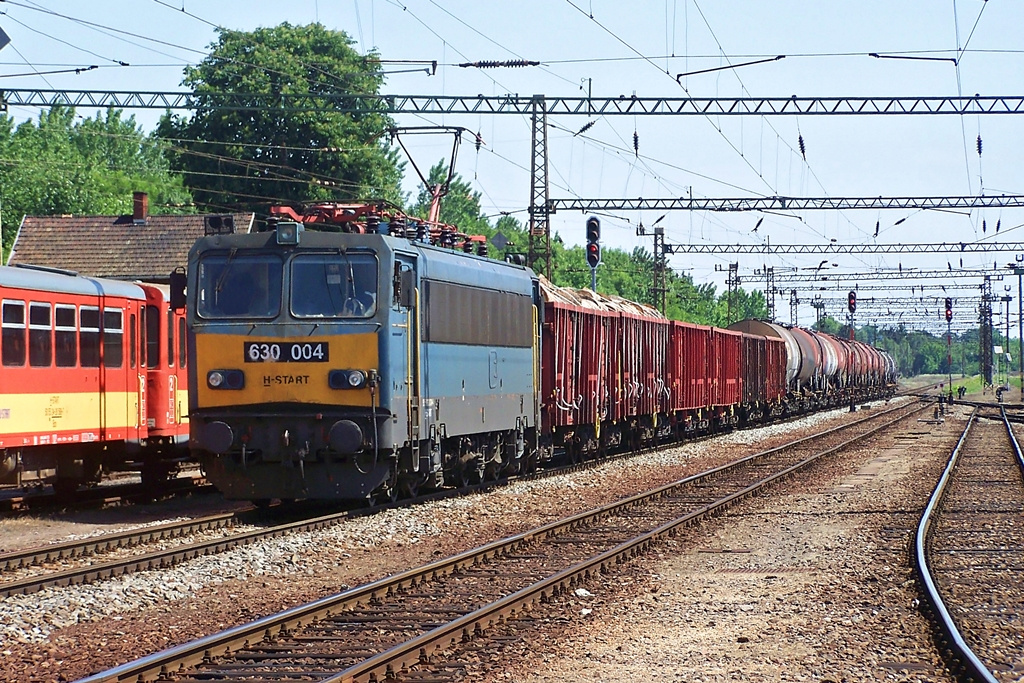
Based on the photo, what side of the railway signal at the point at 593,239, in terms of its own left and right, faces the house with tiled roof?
right

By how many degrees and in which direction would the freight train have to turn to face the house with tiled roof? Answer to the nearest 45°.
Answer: approximately 90° to its right

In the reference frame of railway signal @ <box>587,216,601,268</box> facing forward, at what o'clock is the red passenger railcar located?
The red passenger railcar is roughly at 1 o'clock from the railway signal.

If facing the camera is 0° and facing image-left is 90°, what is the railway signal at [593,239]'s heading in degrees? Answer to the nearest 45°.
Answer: approximately 0°

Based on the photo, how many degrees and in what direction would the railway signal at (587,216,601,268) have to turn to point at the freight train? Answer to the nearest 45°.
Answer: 0° — it already faces it

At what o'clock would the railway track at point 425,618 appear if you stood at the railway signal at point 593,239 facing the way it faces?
The railway track is roughly at 12 o'clock from the railway signal.

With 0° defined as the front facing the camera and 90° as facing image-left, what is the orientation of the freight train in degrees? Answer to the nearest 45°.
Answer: approximately 45°

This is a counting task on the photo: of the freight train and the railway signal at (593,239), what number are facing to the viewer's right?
0

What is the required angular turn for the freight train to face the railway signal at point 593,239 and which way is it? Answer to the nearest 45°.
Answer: approximately 135° to its right
